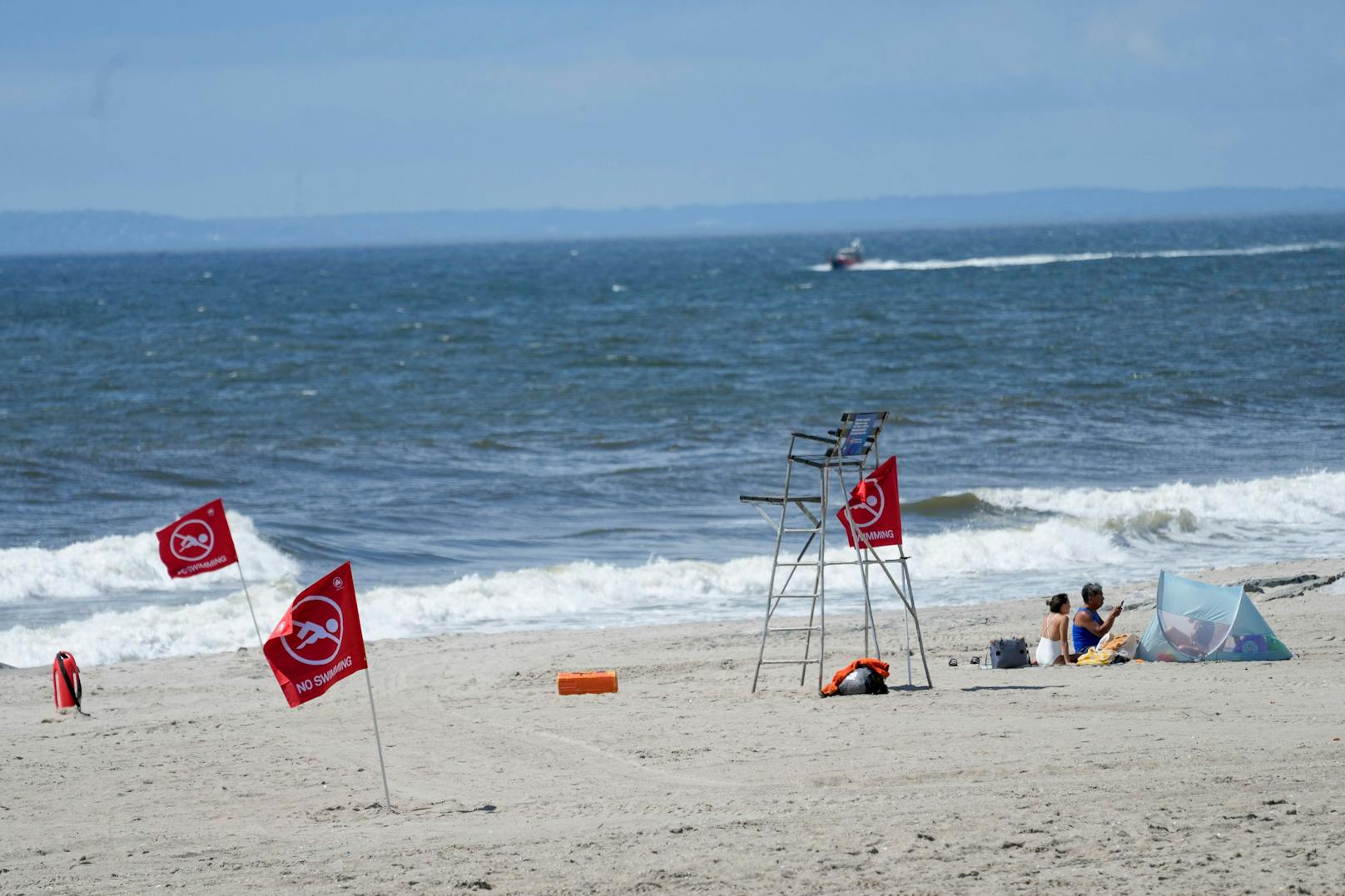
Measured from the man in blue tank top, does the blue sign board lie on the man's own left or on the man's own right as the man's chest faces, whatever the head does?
on the man's own right

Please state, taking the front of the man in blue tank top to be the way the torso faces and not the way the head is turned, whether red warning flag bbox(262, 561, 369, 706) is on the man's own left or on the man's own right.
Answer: on the man's own right

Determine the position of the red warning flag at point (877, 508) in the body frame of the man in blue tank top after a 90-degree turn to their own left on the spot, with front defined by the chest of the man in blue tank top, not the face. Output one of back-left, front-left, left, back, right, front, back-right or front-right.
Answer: back-left
